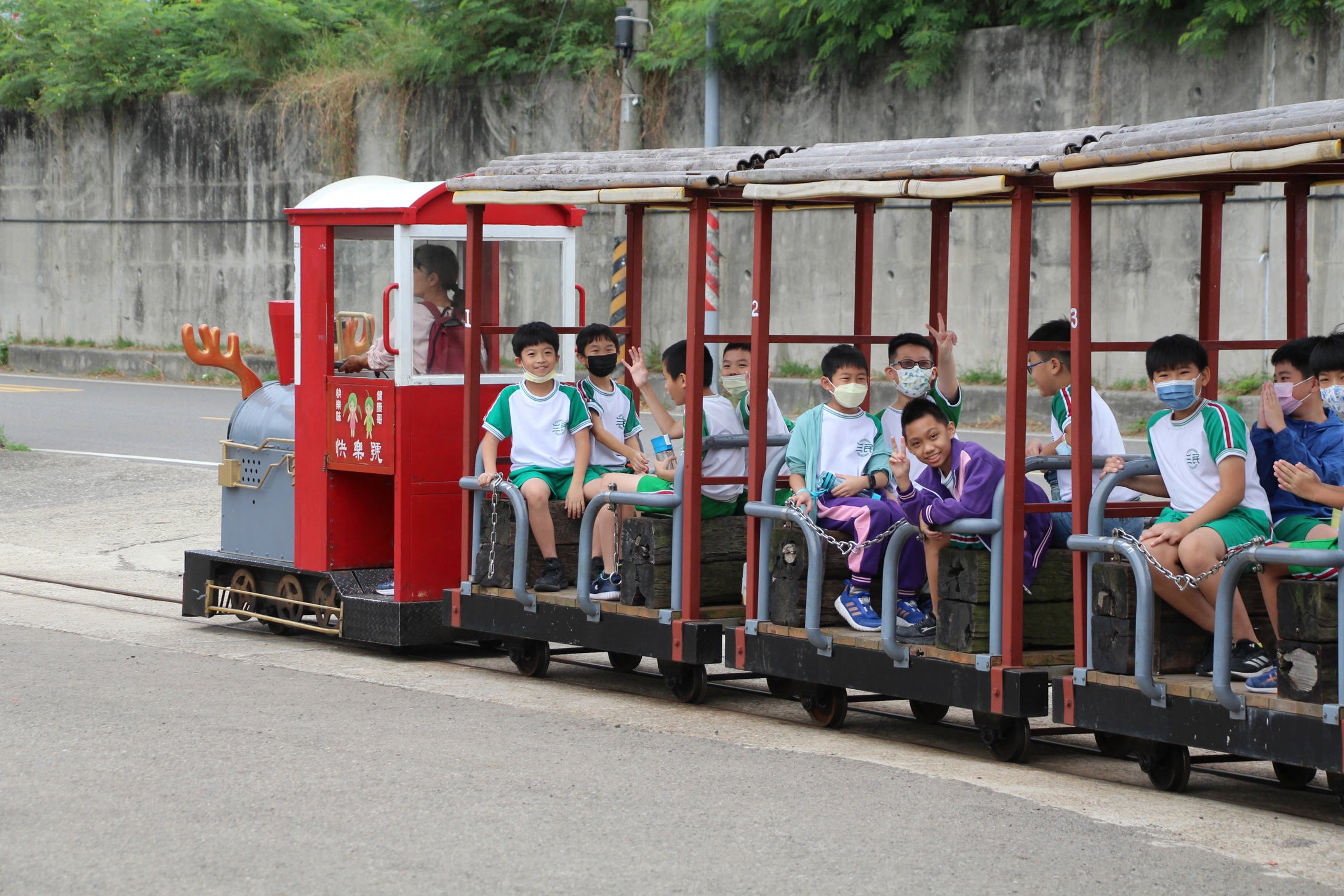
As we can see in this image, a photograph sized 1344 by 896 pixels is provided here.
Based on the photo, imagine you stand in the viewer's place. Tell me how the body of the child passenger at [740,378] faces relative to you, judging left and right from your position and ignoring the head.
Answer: facing the viewer and to the left of the viewer

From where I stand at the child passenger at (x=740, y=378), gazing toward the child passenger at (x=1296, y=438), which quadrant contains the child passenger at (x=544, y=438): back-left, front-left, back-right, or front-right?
back-right

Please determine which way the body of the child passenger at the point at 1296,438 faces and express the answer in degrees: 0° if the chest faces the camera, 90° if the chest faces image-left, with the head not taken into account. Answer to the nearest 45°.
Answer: approximately 45°

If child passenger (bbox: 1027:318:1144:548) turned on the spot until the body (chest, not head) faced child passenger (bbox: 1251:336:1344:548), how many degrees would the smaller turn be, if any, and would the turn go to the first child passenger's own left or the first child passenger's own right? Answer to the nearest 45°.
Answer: approximately 135° to the first child passenger's own left

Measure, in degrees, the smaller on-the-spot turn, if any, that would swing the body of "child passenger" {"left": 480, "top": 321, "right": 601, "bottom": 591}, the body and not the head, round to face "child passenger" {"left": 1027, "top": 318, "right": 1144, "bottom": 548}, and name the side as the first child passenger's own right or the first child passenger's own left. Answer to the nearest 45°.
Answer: approximately 45° to the first child passenger's own left

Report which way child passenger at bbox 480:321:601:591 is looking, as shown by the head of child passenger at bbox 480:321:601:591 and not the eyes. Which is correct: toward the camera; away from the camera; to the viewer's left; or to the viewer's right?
toward the camera

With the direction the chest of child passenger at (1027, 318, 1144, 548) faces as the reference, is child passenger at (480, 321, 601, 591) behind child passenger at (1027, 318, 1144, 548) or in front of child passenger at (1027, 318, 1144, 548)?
in front

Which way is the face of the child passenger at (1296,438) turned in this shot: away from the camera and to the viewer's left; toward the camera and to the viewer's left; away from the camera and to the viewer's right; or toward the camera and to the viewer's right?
toward the camera and to the viewer's left

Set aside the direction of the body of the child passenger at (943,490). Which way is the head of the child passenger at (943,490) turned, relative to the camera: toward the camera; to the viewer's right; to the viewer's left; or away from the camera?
toward the camera

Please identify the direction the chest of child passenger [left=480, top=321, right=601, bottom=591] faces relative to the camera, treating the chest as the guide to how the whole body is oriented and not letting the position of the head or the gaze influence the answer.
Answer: toward the camera
